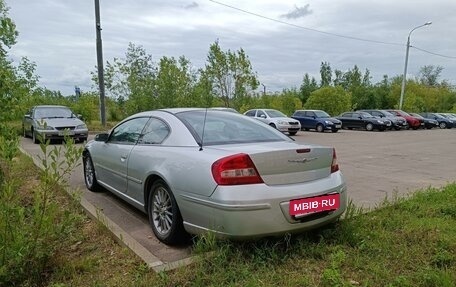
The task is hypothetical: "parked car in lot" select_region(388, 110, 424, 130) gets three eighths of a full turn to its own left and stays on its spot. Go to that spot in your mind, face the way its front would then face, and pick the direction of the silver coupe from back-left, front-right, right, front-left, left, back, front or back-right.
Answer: back

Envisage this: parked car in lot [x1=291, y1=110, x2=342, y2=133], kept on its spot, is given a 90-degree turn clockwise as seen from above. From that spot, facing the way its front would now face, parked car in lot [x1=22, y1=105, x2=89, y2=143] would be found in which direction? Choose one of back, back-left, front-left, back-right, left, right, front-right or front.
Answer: front

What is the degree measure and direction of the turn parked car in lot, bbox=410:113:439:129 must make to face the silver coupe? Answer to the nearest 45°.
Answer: approximately 45° to its right

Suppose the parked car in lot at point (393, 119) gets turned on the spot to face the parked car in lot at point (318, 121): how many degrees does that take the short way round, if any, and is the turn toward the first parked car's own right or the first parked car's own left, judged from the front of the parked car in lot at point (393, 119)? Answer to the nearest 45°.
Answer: approximately 90° to the first parked car's own right

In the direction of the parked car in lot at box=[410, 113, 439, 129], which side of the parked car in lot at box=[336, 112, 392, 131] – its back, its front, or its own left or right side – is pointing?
left

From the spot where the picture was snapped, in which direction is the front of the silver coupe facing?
facing away from the viewer and to the left of the viewer

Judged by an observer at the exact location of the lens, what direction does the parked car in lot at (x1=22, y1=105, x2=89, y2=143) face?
facing the viewer and to the right of the viewer

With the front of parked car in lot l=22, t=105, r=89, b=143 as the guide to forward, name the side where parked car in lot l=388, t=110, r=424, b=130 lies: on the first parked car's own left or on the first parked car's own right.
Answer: on the first parked car's own left

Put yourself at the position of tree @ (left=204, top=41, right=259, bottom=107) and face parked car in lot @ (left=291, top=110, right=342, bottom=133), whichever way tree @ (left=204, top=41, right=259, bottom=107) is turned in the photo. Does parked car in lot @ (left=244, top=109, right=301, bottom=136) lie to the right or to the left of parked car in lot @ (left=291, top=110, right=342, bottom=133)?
right

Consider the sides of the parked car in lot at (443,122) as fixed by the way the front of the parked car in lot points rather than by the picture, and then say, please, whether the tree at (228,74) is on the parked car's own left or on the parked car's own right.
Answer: on the parked car's own right
